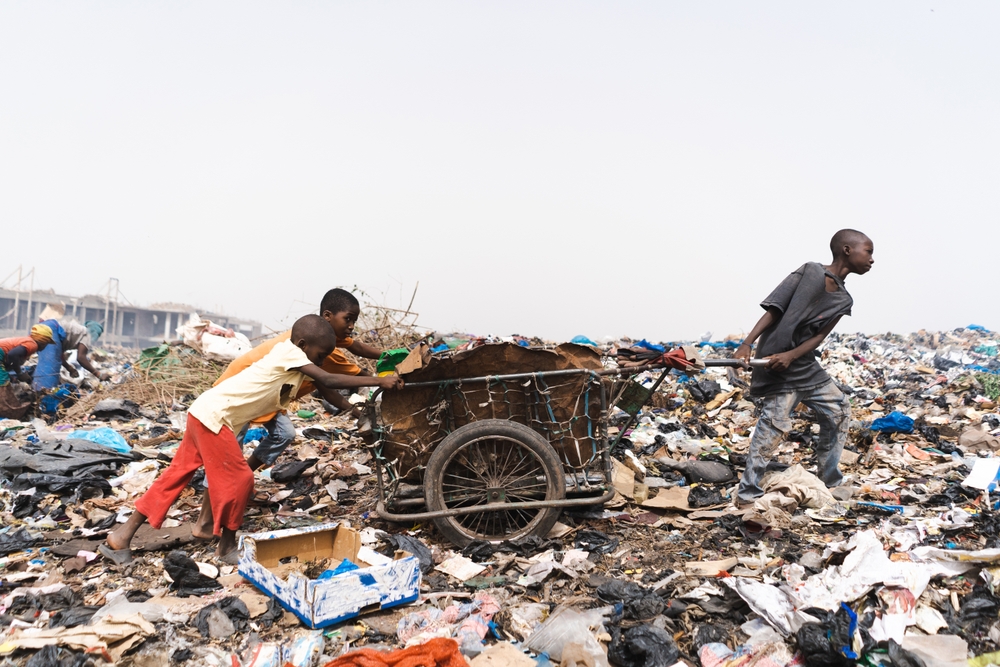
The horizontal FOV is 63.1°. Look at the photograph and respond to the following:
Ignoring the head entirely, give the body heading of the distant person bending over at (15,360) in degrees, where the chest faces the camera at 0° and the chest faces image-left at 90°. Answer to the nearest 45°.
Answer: approximately 270°

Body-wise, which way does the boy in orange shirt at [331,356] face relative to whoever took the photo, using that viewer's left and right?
facing to the right of the viewer

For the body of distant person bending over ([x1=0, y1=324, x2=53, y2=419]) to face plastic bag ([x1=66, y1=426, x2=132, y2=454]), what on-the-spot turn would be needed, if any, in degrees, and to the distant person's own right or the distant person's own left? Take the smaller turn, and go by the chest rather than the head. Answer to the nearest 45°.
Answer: approximately 90° to the distant person's own right

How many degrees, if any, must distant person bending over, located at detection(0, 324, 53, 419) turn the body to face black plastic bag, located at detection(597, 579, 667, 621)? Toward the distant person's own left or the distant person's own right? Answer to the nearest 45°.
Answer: approximately 90° to the distant person's own right

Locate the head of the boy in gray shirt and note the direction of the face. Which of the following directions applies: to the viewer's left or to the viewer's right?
to the viewer's right

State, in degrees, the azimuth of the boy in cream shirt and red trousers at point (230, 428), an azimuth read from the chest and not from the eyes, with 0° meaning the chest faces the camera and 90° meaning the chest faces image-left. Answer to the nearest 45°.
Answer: approximately 270°

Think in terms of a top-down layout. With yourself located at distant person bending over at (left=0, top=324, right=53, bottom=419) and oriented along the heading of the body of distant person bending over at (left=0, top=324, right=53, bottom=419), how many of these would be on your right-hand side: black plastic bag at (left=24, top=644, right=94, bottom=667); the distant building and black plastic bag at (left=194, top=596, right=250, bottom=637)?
2

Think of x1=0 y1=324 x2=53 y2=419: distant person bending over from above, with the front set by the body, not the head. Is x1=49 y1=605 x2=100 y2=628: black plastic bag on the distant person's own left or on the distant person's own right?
on the distant person's own right

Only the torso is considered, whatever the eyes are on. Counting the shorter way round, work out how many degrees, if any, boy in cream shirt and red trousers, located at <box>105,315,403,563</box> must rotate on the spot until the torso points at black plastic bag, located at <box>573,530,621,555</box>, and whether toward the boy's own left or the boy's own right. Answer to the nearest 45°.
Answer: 0° — they already face it

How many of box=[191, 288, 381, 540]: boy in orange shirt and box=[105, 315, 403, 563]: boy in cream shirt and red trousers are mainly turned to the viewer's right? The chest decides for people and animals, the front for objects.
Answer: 2
